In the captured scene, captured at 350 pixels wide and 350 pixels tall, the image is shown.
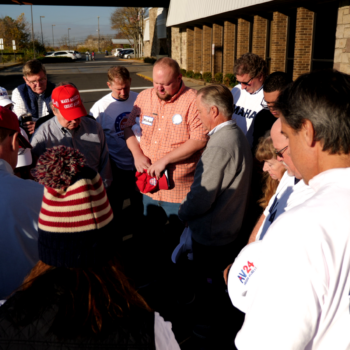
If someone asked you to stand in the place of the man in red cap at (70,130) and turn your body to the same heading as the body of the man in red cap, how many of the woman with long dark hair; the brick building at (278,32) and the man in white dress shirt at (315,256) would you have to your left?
1

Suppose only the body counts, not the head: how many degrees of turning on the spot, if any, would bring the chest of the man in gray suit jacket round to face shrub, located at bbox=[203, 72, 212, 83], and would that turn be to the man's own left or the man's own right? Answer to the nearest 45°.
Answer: approximately 90° to the man's own right

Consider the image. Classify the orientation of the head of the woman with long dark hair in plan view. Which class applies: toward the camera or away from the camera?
away from the camera

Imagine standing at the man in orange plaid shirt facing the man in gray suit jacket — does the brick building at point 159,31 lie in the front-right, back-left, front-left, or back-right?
back-left

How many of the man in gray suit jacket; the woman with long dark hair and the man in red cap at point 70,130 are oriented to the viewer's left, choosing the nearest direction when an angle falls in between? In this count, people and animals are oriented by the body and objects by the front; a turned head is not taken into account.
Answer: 1

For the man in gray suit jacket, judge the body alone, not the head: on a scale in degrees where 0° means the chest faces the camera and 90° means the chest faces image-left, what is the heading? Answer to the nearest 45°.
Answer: approximately 90°

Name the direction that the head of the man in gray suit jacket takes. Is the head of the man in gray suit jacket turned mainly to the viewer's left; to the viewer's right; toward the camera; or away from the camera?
to the viewer's left

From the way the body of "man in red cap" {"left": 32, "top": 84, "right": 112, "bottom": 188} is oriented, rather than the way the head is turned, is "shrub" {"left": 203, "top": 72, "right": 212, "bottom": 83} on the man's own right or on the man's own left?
on the man's own left

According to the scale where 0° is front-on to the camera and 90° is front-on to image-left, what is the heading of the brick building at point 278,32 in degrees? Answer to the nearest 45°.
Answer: approximately 45°

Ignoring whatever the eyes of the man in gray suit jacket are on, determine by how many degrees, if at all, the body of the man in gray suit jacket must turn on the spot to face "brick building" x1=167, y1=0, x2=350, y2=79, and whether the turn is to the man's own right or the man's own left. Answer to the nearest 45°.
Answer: approximately 90° to the man's own right

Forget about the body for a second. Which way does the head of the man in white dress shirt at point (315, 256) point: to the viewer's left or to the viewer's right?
to the viewer's left

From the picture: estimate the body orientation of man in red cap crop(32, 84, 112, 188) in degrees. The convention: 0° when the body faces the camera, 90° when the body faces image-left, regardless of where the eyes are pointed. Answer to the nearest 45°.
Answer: approximately 315°

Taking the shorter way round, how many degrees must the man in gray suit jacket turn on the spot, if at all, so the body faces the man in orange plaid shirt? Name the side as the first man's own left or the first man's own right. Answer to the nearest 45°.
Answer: approximately 45° to the first man's own right

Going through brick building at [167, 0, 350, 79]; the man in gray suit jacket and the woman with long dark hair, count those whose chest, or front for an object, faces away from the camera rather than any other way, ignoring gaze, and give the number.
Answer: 1

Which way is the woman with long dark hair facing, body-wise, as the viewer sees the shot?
away from the camera

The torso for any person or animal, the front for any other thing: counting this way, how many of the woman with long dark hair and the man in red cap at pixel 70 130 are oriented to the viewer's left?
0

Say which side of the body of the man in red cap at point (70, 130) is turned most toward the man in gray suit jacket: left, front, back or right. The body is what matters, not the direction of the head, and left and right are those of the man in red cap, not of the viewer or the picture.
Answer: front

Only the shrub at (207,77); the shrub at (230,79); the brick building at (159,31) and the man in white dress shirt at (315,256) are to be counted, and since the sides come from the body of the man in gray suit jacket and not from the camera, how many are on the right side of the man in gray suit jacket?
3

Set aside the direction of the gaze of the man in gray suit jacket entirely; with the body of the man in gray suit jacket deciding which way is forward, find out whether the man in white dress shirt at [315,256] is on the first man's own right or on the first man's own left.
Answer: on the first man's own left
